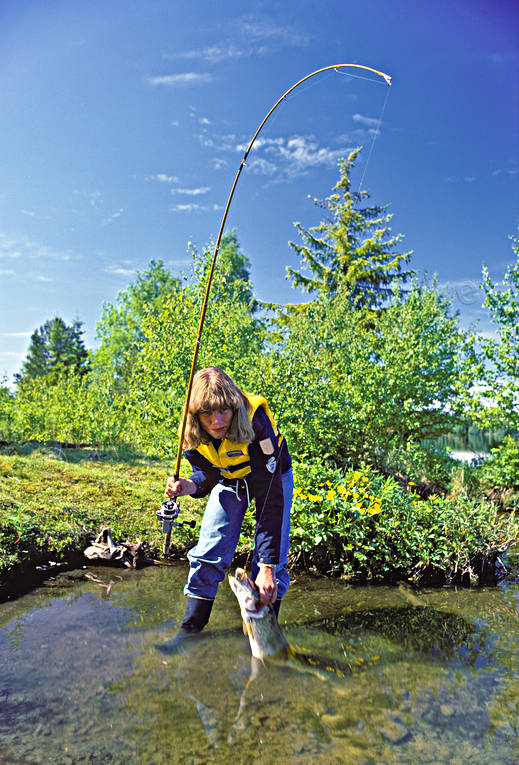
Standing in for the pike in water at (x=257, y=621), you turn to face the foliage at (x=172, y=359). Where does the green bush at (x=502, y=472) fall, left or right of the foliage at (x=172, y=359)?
right

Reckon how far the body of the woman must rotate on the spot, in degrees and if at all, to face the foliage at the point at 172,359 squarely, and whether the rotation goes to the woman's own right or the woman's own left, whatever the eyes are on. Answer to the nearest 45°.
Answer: approximately 135° to the woman's own right

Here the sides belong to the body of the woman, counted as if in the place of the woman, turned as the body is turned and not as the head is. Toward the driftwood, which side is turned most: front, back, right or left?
right

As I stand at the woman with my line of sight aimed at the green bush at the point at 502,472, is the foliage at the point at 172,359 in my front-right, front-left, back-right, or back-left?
front-left

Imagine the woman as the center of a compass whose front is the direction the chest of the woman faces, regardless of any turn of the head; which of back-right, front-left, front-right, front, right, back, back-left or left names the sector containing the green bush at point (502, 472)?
back

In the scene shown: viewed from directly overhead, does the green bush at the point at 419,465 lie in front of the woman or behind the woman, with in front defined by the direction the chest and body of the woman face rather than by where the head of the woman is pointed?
behind

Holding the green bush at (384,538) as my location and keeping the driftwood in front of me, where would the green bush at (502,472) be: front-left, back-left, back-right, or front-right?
back-right

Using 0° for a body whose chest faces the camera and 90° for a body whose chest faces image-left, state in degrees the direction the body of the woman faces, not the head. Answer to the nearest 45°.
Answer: approximately 45°
